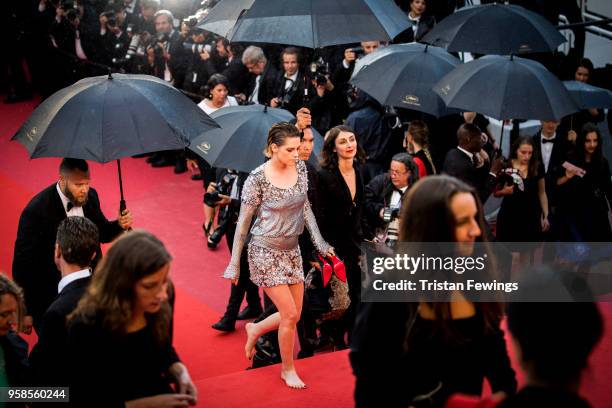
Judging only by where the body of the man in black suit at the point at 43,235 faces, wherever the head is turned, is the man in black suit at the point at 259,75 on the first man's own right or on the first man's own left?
on the first man's own left

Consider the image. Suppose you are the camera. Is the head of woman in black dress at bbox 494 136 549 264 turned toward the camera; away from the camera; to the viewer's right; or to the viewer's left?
toward the camera

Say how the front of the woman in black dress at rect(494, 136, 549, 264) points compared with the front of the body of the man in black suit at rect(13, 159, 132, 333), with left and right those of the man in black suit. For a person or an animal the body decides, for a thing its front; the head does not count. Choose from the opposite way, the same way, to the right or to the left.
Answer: to the right

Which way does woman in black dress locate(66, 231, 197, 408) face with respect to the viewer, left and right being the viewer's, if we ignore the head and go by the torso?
facing the viewer and to the right of the viewer

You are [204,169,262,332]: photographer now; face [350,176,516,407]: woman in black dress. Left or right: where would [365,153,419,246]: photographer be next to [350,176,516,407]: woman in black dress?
left

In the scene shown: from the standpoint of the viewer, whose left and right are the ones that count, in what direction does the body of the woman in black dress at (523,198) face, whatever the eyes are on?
facing the viewer

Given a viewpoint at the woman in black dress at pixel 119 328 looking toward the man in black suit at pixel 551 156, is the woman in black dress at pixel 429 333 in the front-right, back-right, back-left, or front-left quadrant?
front-right

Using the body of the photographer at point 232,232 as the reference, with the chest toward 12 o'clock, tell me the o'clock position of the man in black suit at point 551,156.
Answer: The man in black suit is roughly at 7 o'clock from the photographer.

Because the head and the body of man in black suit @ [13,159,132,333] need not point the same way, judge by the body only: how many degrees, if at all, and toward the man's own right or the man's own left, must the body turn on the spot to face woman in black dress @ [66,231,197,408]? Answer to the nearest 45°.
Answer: approximately 45° to the man's own right

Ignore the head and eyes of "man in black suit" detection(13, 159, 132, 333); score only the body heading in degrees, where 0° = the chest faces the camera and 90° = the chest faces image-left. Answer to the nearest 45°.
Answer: approximately 315°

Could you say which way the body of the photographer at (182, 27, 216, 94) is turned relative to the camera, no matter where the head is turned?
toward the camera

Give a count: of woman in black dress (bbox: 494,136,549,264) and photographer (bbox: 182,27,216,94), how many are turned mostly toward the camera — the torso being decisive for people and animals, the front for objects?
2

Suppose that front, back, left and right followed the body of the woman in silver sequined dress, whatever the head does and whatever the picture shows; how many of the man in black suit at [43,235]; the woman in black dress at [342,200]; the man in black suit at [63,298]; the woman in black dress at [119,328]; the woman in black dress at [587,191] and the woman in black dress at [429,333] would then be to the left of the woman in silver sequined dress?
2

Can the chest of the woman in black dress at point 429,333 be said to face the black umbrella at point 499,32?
no

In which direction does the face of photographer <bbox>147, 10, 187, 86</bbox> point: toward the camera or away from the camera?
toward the camera

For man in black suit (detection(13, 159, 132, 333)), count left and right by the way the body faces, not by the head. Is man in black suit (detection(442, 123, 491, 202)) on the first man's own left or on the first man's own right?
on the first man's own left
